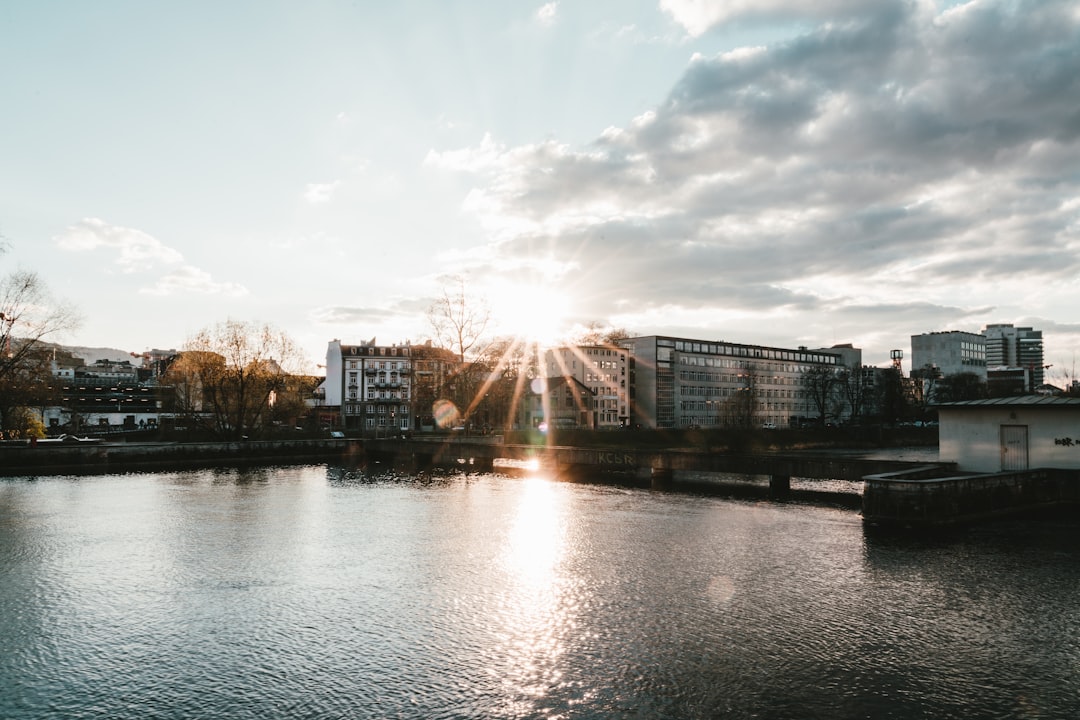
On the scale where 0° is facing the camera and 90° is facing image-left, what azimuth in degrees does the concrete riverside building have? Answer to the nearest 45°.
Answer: approximately 0°

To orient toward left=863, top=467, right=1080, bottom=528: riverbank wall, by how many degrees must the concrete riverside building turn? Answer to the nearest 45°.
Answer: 0° — it already faces it
